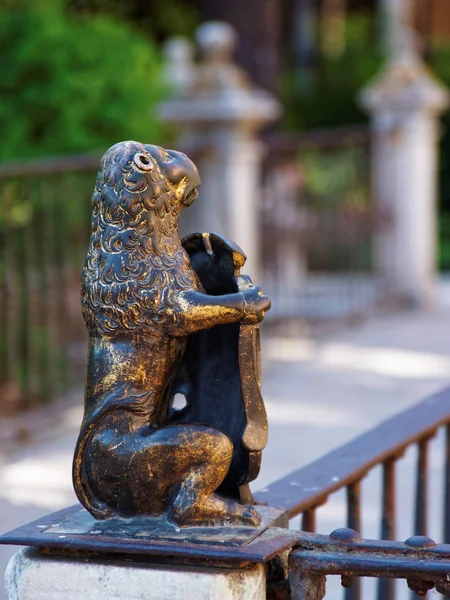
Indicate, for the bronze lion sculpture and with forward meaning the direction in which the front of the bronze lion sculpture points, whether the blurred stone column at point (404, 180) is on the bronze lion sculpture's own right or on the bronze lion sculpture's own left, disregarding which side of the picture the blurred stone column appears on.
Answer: on the bronze lion sculpture's own left

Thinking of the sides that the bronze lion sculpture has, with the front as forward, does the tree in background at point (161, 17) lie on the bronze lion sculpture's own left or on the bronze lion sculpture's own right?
on the bronze lion sculpture's own left

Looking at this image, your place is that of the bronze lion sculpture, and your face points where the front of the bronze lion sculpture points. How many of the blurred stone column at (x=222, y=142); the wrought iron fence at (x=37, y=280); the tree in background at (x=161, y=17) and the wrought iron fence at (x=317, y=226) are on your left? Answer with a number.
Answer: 4

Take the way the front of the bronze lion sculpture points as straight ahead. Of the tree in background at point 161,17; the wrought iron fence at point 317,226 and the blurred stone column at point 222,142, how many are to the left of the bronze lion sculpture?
3

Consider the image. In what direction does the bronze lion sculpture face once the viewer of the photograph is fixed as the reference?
facing to the right of the viewer

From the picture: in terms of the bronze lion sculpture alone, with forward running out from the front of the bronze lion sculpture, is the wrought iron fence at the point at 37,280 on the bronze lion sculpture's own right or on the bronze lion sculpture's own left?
on the bronze lion sculpture's own left

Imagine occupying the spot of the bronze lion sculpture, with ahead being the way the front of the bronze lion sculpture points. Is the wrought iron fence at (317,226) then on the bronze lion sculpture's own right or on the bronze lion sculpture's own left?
on the bronze lion sculpture's own left

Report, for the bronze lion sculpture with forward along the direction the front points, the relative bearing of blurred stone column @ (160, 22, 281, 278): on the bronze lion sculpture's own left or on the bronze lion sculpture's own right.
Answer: on the bronze lion sculpture's own left
